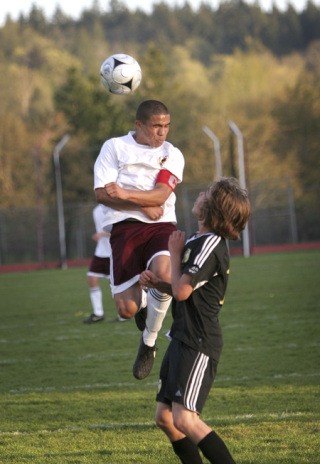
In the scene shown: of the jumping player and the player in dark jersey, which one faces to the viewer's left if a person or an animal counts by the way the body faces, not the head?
the player in dark jersey

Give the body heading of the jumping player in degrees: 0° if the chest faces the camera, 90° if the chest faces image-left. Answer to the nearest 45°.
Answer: approximately 315°

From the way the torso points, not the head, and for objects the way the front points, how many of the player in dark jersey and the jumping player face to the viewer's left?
1

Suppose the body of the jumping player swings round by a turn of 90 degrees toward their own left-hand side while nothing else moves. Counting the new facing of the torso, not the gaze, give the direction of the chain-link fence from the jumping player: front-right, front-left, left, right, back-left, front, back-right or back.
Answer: front-left

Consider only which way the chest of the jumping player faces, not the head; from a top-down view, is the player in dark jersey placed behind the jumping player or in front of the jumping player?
in front

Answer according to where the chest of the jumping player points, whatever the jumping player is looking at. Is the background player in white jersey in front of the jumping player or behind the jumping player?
behind

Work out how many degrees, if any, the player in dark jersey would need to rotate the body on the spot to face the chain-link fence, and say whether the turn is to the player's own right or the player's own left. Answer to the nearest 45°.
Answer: approximately 90° to the player's own right

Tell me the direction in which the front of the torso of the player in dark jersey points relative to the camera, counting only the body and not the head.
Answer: to the viewer's left

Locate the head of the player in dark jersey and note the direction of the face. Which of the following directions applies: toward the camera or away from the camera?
away from the camera
